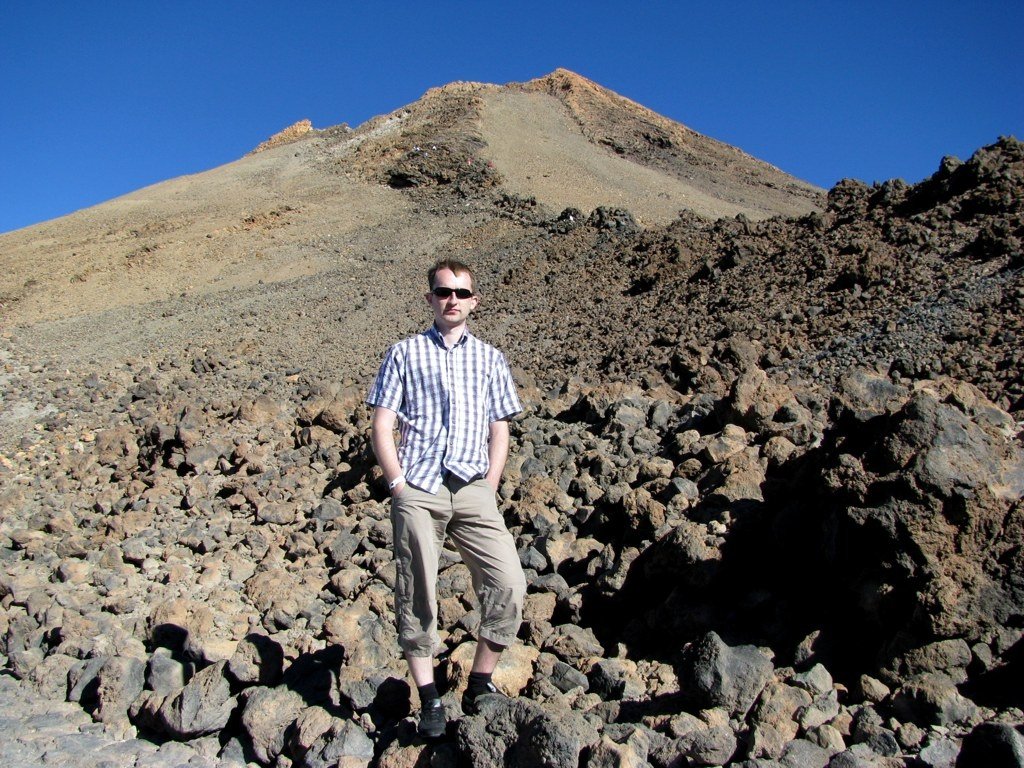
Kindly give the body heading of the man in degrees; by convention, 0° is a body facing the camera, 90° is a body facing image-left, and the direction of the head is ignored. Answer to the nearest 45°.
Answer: approximately 0°
